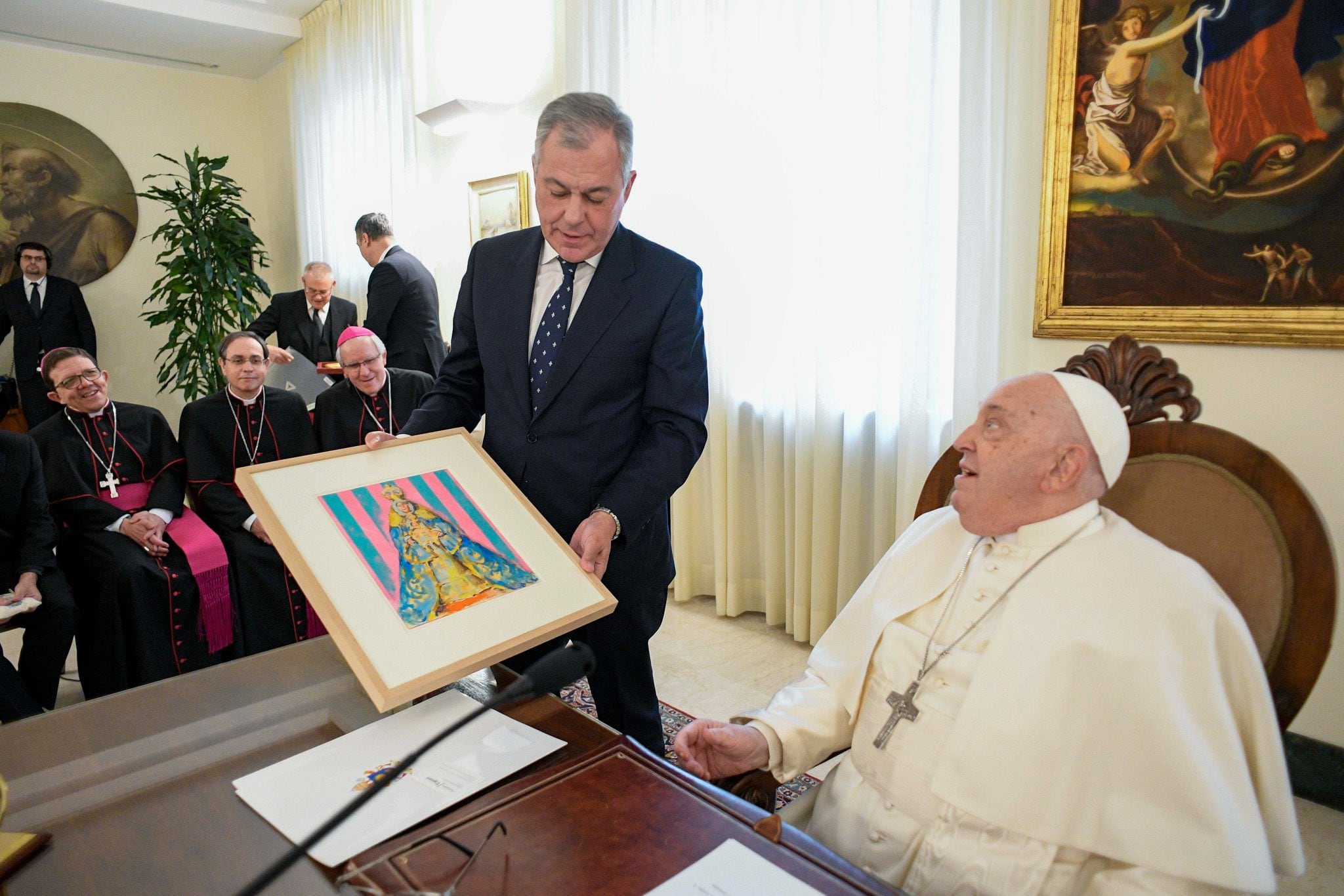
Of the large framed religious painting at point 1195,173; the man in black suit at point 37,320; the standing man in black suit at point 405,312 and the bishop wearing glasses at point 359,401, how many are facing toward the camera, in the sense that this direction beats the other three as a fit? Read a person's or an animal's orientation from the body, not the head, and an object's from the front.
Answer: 3

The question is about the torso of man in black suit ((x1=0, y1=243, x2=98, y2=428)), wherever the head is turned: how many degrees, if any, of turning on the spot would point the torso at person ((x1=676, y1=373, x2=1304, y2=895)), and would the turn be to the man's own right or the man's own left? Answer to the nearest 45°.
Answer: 0° — they already face them

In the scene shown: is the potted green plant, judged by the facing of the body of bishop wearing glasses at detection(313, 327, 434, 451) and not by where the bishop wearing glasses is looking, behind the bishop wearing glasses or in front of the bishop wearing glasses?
behind

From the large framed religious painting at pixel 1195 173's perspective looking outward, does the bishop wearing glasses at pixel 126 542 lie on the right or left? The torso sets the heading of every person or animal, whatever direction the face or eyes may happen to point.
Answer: on its right

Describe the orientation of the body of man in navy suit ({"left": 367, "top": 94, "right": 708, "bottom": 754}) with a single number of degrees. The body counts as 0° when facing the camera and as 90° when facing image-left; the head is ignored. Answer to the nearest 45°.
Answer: approximately 45°

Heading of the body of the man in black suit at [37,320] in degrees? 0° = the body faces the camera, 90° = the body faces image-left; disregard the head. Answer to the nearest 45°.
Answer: approximately 0°

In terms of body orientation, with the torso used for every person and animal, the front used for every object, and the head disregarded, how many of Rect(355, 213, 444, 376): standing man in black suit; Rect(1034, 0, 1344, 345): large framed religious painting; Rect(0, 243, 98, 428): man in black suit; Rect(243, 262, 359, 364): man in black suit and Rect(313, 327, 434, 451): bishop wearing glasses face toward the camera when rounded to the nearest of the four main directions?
4

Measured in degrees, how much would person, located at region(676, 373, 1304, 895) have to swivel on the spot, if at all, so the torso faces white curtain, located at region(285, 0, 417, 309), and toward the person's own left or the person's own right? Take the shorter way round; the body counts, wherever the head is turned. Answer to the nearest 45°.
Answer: approximately 90° to the person's own right

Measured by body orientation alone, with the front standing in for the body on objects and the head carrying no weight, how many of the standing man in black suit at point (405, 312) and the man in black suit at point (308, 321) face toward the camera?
1
